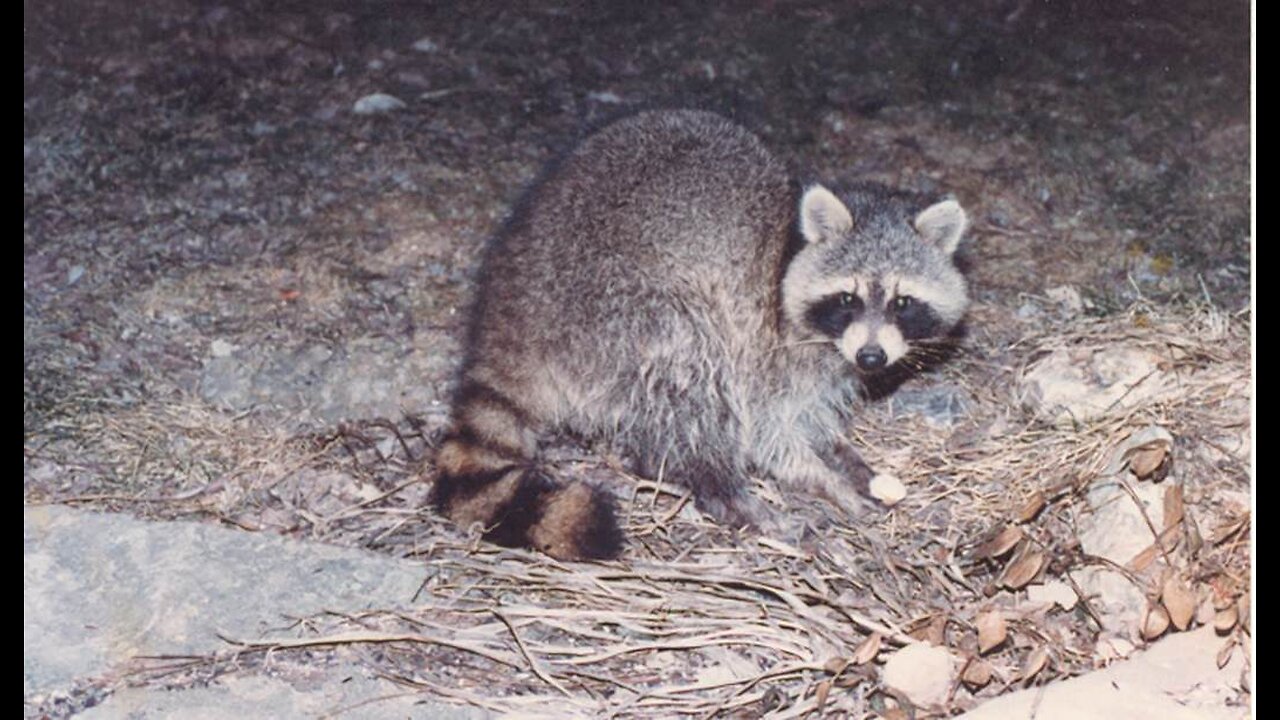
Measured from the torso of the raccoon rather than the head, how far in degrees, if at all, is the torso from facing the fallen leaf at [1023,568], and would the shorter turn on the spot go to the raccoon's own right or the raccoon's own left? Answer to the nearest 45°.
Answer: approximately 45° to the raccoon's own right

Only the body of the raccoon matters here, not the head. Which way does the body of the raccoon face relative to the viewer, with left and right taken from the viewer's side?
facing to the right of the viewer

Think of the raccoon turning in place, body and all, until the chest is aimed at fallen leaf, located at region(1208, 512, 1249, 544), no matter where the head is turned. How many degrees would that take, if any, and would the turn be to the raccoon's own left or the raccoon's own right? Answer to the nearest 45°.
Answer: approximately 45° to the raccoon's own right

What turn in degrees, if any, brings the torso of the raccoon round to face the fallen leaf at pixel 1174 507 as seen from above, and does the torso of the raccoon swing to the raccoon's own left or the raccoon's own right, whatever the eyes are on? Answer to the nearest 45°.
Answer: approximately 45° to the raccoon's own right

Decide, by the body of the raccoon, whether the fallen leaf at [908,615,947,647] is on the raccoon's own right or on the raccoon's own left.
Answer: on the raccoon's own right

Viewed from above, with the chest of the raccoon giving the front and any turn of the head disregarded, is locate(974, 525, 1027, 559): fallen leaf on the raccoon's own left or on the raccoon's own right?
on the raccoon's own right

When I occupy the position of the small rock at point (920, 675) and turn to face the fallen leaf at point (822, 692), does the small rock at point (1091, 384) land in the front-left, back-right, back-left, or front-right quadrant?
back-right

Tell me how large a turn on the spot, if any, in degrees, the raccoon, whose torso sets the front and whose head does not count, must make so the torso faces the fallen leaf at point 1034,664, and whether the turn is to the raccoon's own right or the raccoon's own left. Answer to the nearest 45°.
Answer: approximately 45° to the raccoon's own right

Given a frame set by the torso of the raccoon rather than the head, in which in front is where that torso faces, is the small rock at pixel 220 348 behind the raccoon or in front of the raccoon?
behind

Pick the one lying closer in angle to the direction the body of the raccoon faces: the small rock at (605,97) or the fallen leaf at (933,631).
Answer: the fallen leaf

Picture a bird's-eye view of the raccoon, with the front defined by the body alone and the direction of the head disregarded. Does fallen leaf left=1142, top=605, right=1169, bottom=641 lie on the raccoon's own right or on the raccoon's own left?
on the raccoon's own right

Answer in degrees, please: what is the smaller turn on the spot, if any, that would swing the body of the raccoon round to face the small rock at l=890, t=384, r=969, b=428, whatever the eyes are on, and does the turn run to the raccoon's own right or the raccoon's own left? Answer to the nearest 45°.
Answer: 0° — it already faces it
